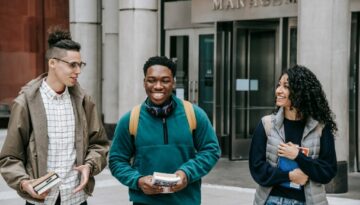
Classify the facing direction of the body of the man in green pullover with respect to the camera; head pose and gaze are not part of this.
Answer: toward the camera

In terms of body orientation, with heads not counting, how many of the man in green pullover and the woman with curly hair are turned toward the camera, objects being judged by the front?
2

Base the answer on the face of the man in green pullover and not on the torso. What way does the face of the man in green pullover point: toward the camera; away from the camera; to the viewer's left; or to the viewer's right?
toward the camera

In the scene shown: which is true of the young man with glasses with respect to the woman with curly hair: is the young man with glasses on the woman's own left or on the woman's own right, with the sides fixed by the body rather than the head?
on the woman's own right

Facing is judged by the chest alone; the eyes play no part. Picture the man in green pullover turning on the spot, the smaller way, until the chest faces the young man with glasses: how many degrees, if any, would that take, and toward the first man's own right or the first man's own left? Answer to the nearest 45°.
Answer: approximately 90° to the first man's own right

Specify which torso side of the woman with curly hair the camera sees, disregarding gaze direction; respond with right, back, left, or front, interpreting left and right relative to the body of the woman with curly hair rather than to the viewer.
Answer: front

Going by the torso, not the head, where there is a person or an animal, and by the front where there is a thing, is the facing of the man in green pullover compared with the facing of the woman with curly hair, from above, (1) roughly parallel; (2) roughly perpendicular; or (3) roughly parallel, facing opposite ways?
roughly parallel

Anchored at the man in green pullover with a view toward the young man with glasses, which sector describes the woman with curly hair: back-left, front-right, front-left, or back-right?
back-right

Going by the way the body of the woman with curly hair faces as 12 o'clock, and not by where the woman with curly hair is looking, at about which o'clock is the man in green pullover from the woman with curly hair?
The man in green pullover is roughly at 2 o'clock from the woman with curly hair.

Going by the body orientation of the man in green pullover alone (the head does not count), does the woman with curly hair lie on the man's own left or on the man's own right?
on the man's own left

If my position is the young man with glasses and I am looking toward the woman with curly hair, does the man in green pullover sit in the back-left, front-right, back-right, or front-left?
front-right
